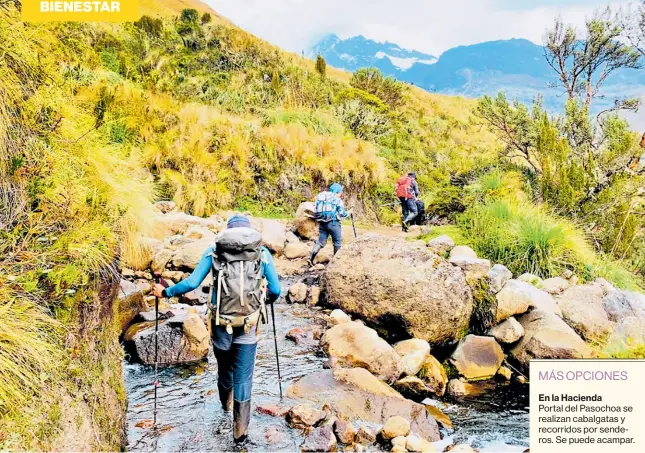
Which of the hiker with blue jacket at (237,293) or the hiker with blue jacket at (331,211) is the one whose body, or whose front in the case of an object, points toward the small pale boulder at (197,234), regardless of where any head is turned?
the hiker with blue jacket at (237,293)

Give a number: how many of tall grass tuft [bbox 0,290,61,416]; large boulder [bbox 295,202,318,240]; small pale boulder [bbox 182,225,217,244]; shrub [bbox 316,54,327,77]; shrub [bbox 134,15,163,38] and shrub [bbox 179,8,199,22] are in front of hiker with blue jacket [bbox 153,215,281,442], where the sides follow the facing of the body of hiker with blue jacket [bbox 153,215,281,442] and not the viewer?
5

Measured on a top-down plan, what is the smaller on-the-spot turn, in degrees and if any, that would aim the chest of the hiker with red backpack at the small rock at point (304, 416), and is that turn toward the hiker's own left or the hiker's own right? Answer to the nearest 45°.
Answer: approximately 135° to the hiker's own right

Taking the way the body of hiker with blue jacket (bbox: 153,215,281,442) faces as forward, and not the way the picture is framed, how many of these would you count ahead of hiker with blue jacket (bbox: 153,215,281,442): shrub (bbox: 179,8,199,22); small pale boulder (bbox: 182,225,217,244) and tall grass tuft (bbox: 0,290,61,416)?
2

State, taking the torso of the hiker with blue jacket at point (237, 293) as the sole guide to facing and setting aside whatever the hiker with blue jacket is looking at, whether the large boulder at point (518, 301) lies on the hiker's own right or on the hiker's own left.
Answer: on the hiker's own right

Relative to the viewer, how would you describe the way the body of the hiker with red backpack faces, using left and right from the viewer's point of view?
facing away from the viewer and to the right of the viewer

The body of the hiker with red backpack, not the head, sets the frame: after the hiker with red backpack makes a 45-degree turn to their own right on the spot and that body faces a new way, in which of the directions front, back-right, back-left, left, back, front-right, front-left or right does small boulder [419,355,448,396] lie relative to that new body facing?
right

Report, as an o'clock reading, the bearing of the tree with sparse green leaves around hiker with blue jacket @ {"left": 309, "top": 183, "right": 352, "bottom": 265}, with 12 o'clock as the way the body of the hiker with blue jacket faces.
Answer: The tree with sparse green leaves is roughly at 12 o'clock from the hiker with blue jacket.

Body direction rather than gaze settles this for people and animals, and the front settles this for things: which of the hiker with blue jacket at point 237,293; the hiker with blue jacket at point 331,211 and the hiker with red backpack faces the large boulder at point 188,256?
the hiker with blue jacket at point 237,293

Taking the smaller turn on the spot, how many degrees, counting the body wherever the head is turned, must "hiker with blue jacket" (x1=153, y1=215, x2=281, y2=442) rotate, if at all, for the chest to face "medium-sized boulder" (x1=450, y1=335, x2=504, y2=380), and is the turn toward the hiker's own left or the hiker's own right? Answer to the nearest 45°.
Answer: approximately 45° to the hiker's own right

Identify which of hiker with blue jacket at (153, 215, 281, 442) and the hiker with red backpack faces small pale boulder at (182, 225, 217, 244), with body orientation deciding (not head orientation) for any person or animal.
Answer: the hiker with blue jacket

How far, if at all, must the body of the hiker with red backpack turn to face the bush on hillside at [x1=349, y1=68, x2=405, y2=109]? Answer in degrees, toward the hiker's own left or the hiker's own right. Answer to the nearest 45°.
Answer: approximately 45° to the hiker's own left

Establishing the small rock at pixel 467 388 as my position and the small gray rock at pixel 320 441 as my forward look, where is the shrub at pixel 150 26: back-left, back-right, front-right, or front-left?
back-right

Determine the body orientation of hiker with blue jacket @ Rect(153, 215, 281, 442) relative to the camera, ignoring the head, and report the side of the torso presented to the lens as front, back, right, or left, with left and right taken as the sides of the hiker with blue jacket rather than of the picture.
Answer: back
